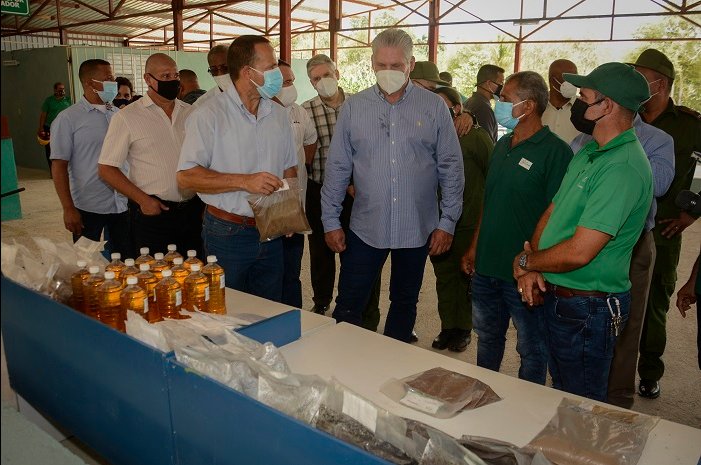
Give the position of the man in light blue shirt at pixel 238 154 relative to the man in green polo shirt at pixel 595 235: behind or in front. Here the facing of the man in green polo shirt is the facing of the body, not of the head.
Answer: in front

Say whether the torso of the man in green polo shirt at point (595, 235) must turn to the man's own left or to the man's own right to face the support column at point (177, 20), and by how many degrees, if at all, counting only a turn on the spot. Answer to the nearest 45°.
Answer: approximately 45° to the man's own right

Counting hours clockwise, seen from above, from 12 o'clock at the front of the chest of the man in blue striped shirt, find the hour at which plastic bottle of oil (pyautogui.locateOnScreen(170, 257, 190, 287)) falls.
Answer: The plastic bottle of oil is roughly at 1 o'clock from the man in blue striped shirt.

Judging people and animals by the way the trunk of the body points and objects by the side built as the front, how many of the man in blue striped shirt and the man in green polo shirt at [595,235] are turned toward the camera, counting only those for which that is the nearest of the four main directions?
1

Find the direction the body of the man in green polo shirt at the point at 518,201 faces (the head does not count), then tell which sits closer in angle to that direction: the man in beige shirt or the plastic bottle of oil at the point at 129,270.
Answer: the plastic bottle of oil

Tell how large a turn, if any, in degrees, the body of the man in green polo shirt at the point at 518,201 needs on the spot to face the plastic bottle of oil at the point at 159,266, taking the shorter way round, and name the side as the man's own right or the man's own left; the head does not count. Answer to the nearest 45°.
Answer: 0° — they already face it

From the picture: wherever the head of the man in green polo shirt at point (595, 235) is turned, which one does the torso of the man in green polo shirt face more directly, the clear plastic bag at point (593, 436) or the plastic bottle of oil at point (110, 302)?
the plastic bottle of oil

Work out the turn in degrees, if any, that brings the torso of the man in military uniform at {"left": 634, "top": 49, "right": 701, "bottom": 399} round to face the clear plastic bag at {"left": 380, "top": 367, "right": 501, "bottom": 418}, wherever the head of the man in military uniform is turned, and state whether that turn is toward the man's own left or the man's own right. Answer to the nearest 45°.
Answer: approximately 45° to the man's own left

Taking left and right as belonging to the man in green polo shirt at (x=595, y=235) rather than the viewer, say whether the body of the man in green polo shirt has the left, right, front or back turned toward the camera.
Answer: left

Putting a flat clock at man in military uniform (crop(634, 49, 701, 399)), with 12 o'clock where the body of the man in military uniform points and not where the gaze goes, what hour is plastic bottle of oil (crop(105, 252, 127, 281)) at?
The plastic bottle of oil is roughly at 12 o'clock from the man in military uniform.

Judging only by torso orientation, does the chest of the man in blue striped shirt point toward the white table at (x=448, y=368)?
yes

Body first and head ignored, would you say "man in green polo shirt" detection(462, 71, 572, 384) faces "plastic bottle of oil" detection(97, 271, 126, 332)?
yes

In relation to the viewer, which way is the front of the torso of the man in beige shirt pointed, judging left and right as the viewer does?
facing the viewer and to the right of the viewer
